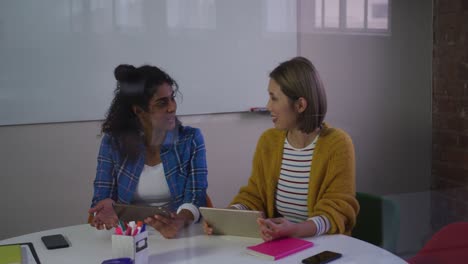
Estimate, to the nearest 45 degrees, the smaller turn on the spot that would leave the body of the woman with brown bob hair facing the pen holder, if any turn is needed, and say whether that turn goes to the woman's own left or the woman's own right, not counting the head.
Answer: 0° — they already face it

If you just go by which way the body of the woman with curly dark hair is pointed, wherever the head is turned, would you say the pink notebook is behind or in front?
in front

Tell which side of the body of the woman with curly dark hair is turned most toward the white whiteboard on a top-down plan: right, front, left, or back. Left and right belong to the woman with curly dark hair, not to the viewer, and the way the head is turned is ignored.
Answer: back

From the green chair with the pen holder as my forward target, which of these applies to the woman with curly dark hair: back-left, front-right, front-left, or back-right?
front-right

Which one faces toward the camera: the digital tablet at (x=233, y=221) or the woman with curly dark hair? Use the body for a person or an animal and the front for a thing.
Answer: the woman with curly dark hair

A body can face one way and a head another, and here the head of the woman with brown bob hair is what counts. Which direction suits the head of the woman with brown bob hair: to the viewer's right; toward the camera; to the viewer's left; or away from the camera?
to the viewer's left

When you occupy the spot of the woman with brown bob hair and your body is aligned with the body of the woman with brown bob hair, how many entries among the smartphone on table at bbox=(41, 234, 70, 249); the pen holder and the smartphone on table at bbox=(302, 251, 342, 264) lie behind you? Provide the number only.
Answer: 0

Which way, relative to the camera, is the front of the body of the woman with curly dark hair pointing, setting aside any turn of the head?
toward the camera

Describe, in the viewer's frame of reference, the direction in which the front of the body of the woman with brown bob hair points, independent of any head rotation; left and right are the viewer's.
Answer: facing the viewer and to the left of the viewer

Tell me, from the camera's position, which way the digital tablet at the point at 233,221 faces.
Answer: facing away from the viewer

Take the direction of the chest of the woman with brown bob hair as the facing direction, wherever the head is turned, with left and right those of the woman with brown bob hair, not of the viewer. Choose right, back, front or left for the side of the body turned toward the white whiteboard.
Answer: right

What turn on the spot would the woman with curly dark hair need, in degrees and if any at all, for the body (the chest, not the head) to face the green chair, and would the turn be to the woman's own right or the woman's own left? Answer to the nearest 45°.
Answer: approximately 90° to the woman's own left
